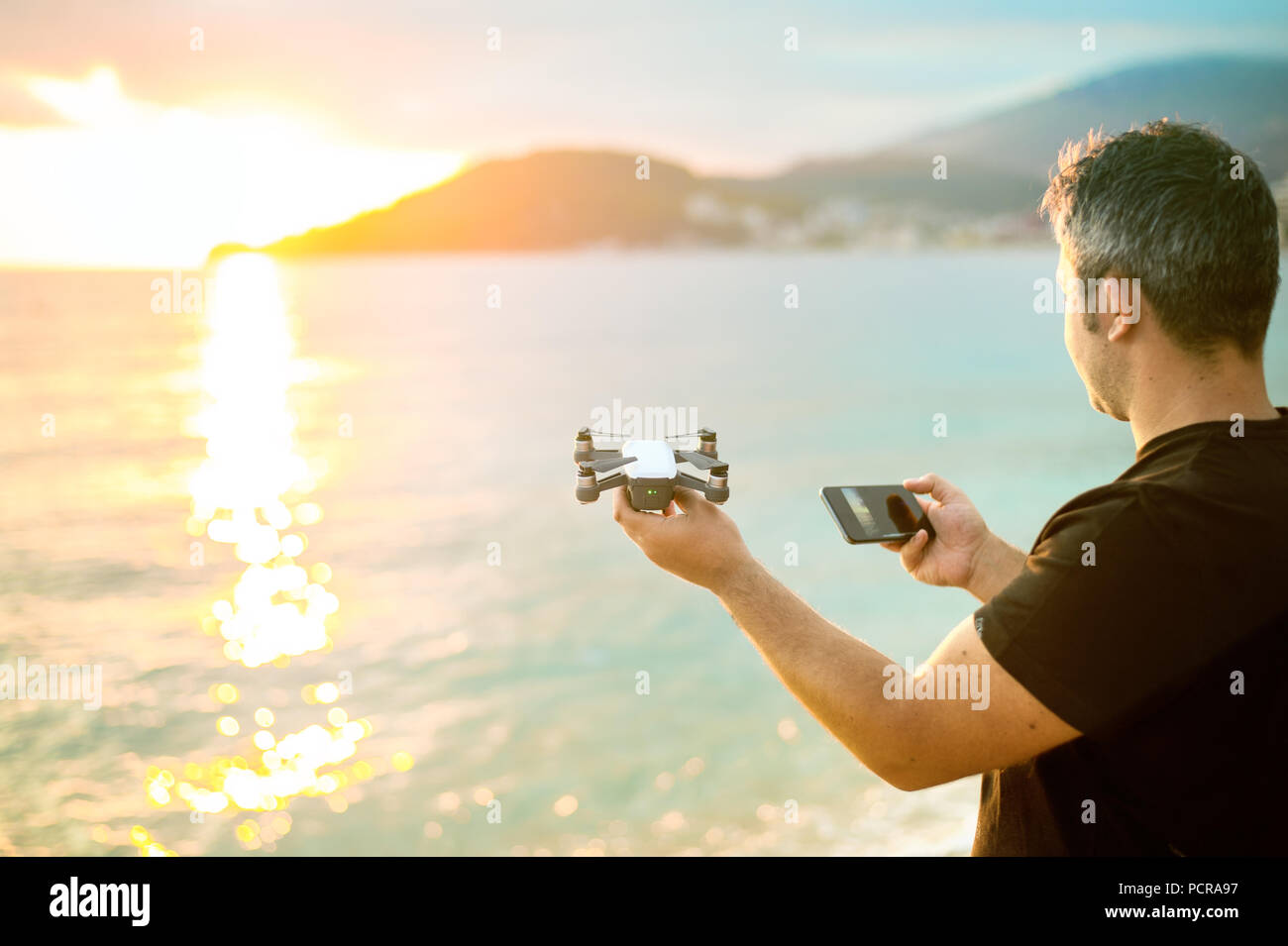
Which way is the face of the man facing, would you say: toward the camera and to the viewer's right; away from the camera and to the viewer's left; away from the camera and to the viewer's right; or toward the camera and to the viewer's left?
away from the camera and to the viewer's left

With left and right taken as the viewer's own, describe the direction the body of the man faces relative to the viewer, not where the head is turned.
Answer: facing away from the viewer and to the left of the viewer
